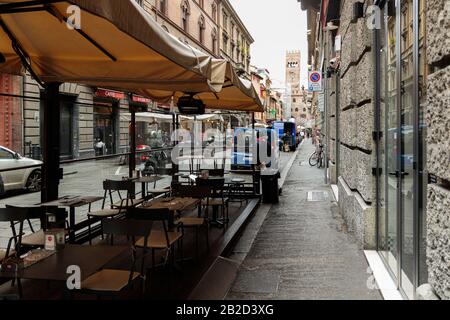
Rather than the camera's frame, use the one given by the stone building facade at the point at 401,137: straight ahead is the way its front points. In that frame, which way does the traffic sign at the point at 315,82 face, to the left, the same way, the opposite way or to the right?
to the left

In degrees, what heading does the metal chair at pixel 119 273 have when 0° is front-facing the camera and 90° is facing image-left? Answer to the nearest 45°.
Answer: approximately 45°

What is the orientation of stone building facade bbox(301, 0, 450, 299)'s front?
to the viewer's left

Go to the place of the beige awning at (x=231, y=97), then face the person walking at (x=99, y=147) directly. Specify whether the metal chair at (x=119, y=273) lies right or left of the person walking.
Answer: left

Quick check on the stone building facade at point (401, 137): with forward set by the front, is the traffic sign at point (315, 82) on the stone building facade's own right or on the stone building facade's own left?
on the stone building facade's own right

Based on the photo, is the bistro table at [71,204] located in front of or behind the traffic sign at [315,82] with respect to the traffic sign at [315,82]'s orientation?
in front

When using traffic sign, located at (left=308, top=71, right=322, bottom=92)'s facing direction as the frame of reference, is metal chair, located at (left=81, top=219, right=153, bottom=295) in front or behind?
in front

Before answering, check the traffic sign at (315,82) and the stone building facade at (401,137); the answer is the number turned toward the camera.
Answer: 1

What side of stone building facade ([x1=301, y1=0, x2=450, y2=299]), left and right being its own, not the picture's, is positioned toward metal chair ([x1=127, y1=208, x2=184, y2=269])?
front
